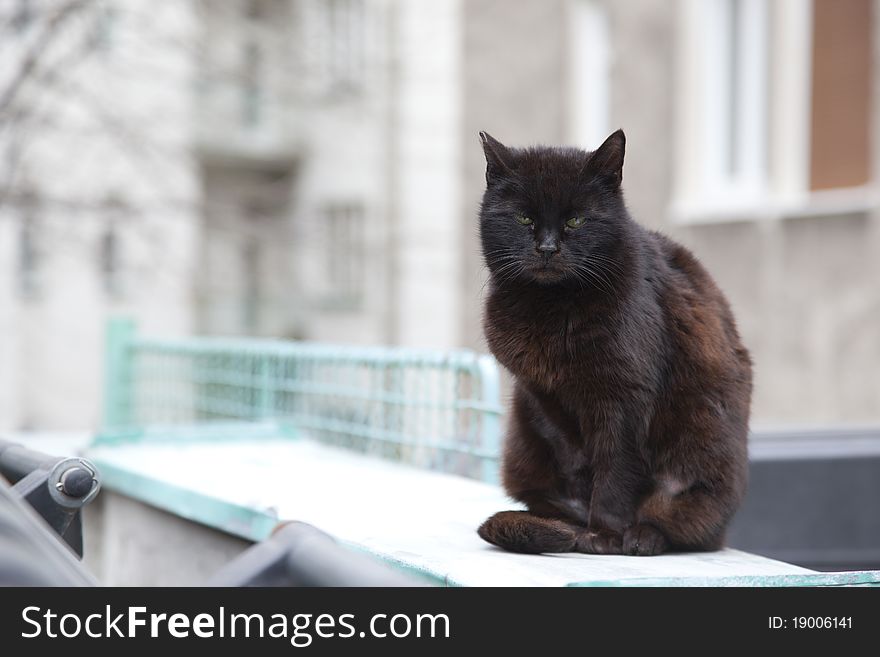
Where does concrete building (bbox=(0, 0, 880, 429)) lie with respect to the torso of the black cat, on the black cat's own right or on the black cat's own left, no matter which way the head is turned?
on the black cat's own right

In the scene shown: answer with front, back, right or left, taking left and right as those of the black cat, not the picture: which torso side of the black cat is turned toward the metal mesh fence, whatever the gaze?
right

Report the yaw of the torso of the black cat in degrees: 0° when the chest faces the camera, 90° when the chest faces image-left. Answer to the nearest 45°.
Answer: approximately 45°
